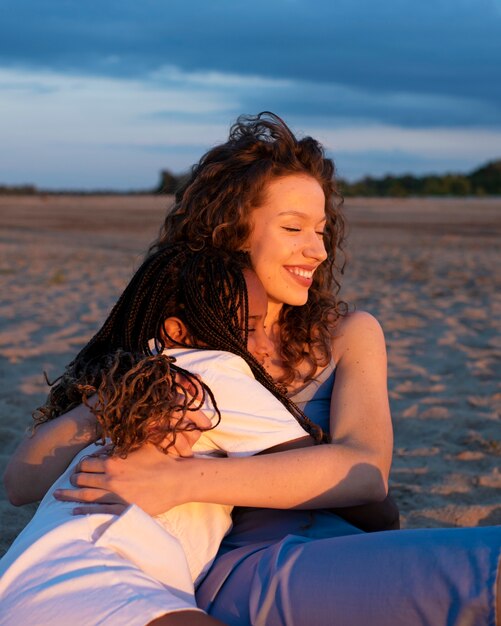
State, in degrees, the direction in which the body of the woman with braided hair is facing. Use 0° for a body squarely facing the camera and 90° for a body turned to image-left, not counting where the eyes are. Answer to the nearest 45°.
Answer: approximately 270°

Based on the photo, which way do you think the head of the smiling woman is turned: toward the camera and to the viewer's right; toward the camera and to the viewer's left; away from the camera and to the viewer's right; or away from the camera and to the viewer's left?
toward the camera and to the viewer's right
